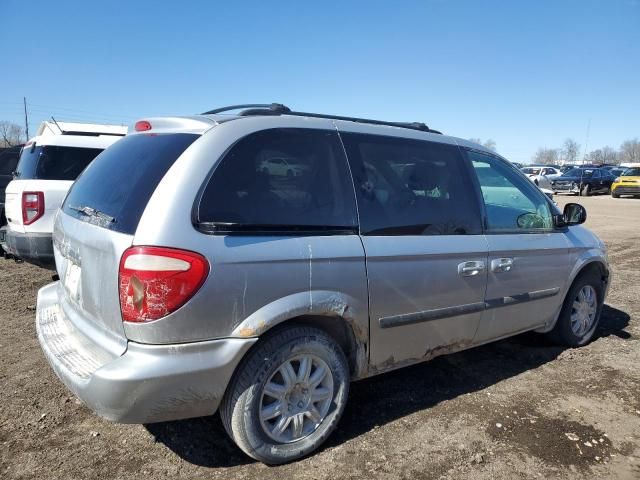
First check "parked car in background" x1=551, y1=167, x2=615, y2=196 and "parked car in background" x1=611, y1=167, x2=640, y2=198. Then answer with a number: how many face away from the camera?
0

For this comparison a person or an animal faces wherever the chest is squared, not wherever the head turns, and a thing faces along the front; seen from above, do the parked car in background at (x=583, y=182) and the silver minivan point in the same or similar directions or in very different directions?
very different directions

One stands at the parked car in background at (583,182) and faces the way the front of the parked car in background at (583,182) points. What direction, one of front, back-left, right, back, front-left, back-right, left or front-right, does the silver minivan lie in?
front-left

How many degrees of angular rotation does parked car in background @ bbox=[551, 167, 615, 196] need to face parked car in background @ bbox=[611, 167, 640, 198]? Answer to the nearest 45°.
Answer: approximately 90° to its left

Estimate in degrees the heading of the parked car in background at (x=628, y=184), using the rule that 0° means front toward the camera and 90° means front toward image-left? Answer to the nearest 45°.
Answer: approximately 45°

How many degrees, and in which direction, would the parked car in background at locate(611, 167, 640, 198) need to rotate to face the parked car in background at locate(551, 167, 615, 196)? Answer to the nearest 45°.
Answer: approximately 90° to its right

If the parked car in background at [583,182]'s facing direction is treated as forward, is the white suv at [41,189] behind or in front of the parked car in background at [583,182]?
in front

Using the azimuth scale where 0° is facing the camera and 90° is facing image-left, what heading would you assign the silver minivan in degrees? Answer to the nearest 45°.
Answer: approximately 225°

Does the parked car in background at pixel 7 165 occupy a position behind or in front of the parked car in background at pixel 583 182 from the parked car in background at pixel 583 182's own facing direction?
in front
